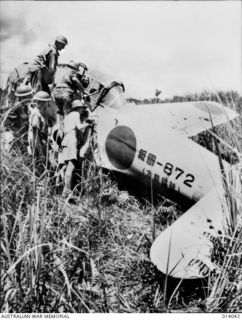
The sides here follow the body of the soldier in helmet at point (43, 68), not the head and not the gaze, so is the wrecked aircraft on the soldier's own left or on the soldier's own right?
on the soldier's own right

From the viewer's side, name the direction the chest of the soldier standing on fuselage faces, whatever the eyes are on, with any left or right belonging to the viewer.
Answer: facing away from the viewer and to the right of the viewer

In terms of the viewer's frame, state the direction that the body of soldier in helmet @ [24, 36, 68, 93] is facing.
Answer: to the viewer's right

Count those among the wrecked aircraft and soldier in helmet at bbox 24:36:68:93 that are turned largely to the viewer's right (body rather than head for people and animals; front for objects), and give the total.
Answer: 1

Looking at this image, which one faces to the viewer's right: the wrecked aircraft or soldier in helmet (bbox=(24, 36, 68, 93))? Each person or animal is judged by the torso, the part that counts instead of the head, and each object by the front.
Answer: the soldier in helmet

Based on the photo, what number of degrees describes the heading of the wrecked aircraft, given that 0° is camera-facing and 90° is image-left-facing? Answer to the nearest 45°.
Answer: approximately 135°
